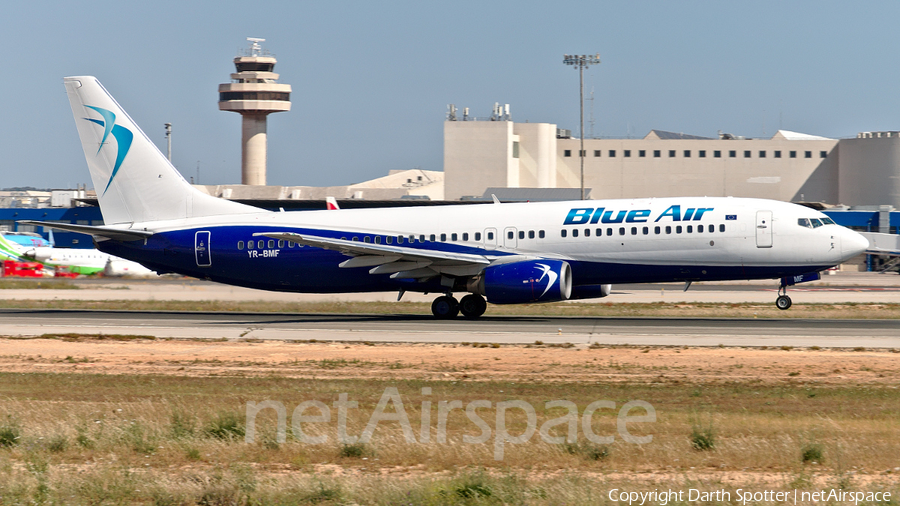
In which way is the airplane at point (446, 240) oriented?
to the viewer's right
